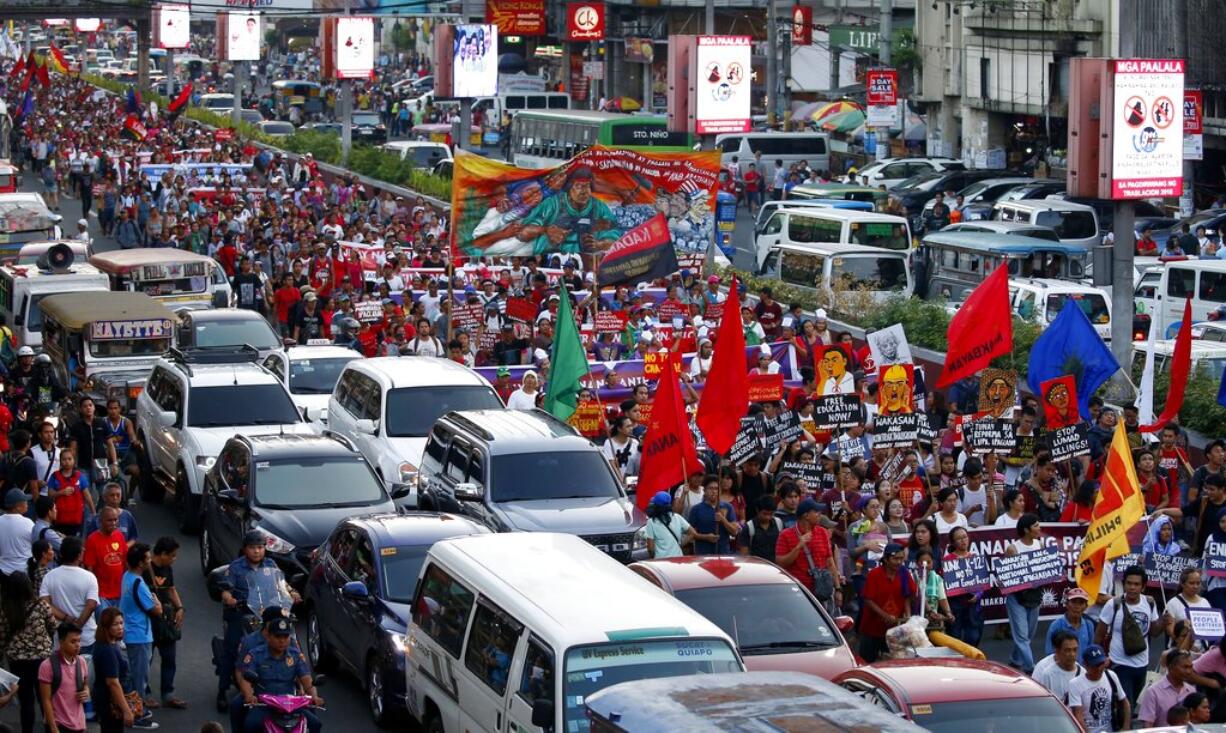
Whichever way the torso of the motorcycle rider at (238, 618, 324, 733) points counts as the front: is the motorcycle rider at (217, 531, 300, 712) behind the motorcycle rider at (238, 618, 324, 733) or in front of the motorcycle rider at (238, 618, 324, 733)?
behind

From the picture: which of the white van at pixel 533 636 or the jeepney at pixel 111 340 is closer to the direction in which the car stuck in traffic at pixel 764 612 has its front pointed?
the white van

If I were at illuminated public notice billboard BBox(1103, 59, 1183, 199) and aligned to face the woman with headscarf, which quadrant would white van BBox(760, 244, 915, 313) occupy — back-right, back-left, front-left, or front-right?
back-right

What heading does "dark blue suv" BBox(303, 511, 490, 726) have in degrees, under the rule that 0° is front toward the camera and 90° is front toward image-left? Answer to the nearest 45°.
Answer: approximately 315°

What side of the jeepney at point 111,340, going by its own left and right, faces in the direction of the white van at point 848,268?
left
